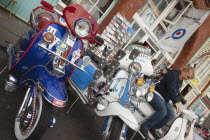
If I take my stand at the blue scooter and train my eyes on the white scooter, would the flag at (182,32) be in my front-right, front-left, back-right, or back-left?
front-left

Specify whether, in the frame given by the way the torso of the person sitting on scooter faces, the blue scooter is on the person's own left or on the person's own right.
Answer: on the person's own right

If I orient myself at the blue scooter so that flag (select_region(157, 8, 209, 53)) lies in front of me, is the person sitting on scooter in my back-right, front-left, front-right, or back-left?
front-right

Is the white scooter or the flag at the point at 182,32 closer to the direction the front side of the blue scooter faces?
the white scooter

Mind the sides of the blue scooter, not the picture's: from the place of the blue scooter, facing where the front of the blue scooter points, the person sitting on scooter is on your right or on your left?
on your left

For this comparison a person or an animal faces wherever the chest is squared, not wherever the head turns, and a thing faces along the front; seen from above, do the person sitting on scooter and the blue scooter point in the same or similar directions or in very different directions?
same or similar directions

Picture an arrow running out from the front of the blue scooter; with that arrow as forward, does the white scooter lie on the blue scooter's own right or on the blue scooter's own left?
on the blue scooter's own left

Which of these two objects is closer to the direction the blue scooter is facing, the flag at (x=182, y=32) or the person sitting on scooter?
the person sitting on scooter

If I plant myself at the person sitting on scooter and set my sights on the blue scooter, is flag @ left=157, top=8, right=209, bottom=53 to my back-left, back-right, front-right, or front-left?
back-right
